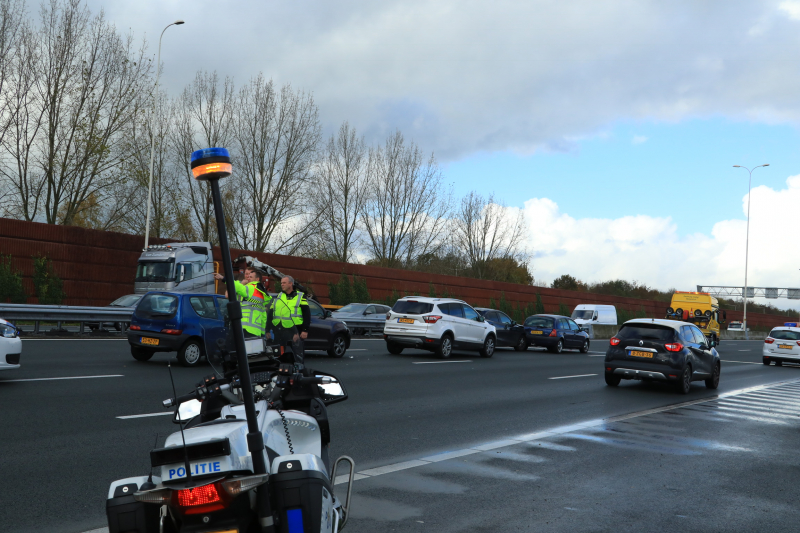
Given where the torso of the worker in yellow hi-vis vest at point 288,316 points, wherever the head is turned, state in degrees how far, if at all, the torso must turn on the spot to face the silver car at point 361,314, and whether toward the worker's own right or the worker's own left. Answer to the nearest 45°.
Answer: approximately 135° to the worker's own right

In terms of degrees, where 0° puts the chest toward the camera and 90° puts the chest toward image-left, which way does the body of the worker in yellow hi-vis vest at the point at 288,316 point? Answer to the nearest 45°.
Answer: approximately 45°

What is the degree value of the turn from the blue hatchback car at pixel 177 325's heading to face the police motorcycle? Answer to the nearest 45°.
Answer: approximately 135° to its right

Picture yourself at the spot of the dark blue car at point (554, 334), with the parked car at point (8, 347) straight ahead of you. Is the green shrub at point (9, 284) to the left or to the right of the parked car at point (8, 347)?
right

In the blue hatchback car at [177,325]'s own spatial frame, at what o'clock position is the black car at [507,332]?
The black car is roughly at 12 o'clock from the blue hatchback car.

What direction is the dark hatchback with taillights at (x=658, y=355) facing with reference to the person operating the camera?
facing away from the viewer and to the right of the viewer
